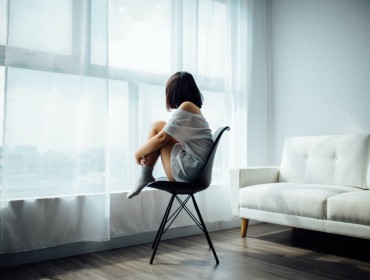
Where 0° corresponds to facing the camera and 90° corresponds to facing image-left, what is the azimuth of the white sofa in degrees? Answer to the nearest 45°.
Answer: approximately 45°

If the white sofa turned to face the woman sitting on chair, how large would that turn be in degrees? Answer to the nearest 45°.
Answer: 0° — it already faces them

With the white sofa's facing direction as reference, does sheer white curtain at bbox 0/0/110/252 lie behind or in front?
in front

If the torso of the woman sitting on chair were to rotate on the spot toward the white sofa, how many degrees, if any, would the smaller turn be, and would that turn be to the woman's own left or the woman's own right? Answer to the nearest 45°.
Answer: approximately 135° to the woman's own right

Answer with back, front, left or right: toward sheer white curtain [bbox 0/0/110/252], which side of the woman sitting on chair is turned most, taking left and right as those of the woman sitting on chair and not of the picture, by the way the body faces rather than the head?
front

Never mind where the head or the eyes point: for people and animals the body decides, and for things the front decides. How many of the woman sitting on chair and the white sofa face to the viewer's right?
0

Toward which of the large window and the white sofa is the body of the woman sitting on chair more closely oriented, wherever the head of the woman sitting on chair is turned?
the large window
